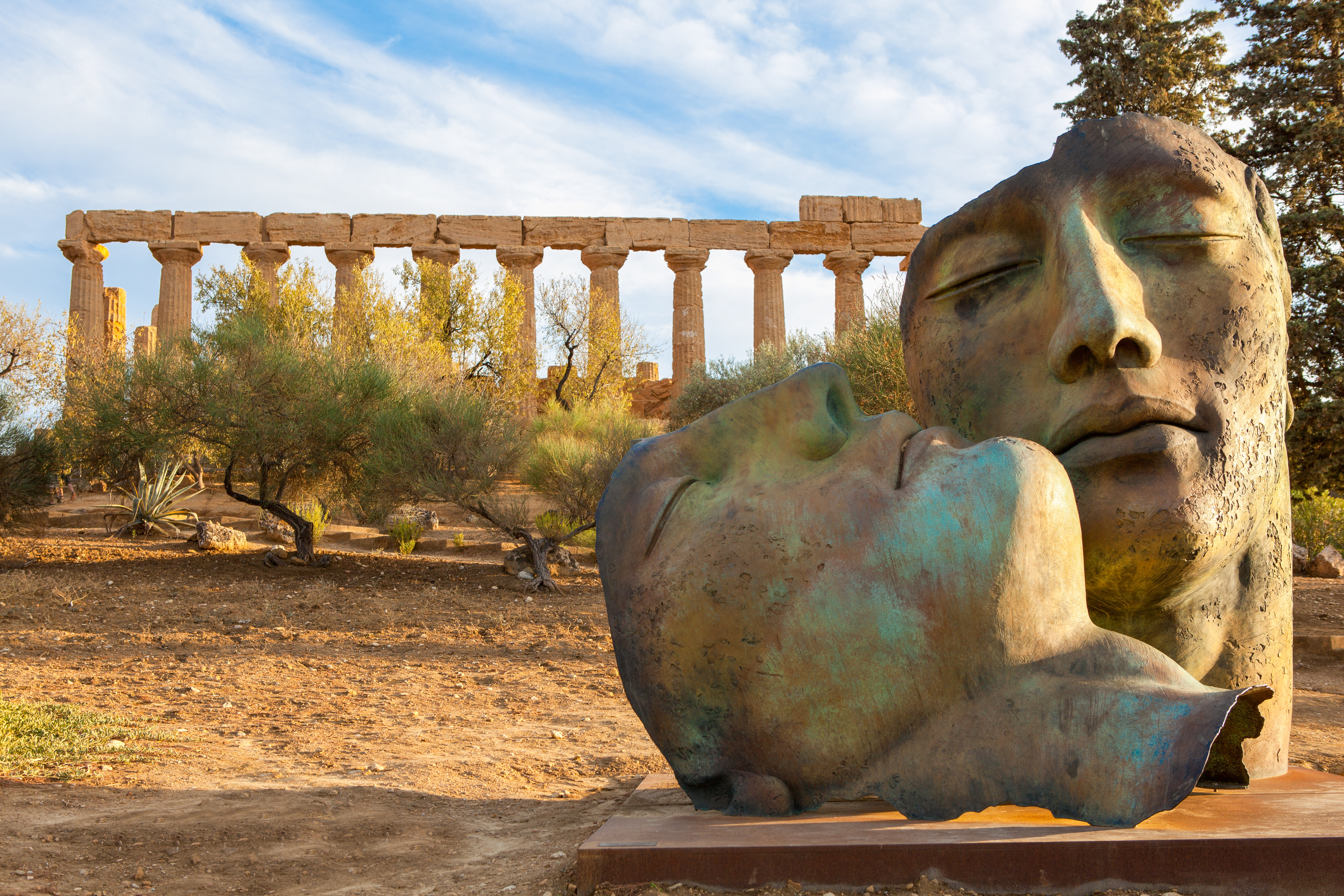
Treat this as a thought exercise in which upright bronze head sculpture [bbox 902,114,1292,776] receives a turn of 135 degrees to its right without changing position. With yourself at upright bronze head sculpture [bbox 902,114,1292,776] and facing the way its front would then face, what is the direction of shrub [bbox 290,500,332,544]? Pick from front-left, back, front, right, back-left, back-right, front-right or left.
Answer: front

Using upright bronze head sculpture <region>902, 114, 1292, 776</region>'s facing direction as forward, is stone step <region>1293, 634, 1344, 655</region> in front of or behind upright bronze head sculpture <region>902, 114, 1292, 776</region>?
behind

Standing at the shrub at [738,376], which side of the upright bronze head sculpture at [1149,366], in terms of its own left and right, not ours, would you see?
back

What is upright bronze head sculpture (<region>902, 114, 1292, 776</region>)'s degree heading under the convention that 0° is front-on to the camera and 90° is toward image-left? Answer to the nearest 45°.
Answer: approximately 0°

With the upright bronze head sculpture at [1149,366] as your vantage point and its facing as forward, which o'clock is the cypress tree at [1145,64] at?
The cypress tree is roughly at 6 o'clock from the upright bronze head sculpture.

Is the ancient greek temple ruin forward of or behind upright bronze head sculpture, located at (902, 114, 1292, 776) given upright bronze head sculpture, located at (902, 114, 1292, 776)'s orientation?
behind

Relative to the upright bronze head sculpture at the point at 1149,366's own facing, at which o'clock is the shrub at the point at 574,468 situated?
The shrub is roughly at 5 o'clock from the upright bronze head sculpture.

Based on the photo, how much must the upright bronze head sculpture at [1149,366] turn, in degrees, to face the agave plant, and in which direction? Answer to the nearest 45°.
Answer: approximately 135° to its right

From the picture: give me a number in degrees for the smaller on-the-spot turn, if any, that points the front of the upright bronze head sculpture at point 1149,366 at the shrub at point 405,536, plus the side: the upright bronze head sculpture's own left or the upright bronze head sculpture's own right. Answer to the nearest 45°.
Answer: approximately 135° to the upright bronze head sculpture's own right

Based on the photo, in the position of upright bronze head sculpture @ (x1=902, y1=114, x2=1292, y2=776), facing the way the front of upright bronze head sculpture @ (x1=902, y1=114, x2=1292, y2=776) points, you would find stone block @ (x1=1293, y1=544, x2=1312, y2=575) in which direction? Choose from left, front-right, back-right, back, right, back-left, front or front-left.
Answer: back

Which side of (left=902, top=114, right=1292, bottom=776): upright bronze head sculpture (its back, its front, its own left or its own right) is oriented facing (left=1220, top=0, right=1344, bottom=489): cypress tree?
back
